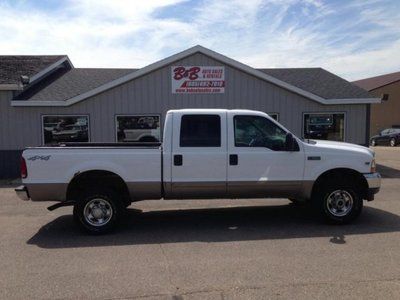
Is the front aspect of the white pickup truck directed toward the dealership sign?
no

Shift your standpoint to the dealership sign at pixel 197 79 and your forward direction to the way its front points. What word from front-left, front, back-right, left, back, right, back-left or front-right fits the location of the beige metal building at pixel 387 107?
back-left

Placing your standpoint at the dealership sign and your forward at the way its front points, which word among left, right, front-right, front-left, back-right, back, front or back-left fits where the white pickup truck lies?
front

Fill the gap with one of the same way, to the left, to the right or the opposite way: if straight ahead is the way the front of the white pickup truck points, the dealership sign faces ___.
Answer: to the right

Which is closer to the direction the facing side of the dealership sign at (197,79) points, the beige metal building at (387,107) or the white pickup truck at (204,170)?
the white pickup truck

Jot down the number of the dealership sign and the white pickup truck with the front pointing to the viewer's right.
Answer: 1

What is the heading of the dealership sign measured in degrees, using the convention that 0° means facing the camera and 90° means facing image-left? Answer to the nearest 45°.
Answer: approximately 0°

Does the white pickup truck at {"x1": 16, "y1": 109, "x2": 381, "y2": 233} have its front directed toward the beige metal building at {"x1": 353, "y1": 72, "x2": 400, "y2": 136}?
no

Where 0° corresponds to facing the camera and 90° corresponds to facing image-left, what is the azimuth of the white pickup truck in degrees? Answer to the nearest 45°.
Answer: approximately 270°

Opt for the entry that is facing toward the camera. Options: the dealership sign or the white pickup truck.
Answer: the dealership sign
